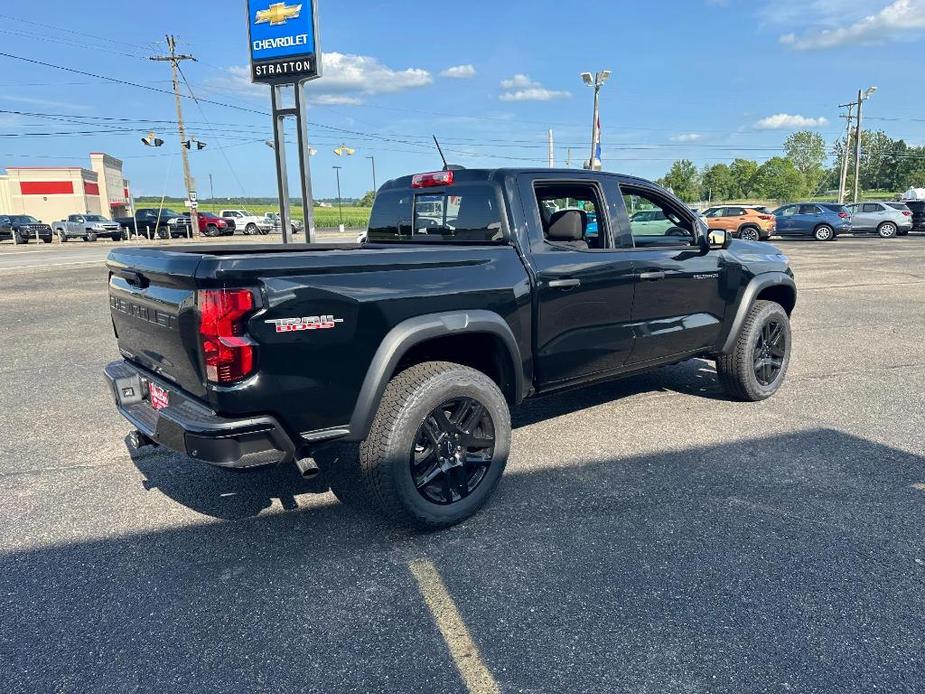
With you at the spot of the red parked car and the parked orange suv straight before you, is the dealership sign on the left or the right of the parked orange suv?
right

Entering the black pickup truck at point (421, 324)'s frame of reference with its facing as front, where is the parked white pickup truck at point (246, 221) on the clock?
The parked white pickup truck is roughly at 10 o'clock from the black pickup truck.

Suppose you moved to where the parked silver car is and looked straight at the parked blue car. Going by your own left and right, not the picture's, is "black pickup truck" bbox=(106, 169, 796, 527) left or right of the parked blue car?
left

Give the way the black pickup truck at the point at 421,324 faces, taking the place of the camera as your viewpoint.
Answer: facing away from the viewer and to the right of the viewer

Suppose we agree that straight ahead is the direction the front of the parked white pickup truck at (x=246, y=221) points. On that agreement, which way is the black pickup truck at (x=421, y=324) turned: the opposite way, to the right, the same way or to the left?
to the left

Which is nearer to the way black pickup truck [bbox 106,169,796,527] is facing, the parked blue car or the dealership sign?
the parked blue car

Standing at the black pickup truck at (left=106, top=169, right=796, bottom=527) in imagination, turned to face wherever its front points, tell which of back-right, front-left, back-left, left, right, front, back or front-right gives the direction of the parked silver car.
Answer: front

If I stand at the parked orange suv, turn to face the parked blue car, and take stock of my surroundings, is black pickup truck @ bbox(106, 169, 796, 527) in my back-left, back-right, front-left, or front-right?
back-right

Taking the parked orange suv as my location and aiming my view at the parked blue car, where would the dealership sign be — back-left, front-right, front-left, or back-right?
back-right

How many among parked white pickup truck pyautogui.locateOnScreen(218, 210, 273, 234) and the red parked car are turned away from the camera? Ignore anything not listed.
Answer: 0

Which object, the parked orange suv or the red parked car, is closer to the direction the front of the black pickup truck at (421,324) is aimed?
the parked orange suv
